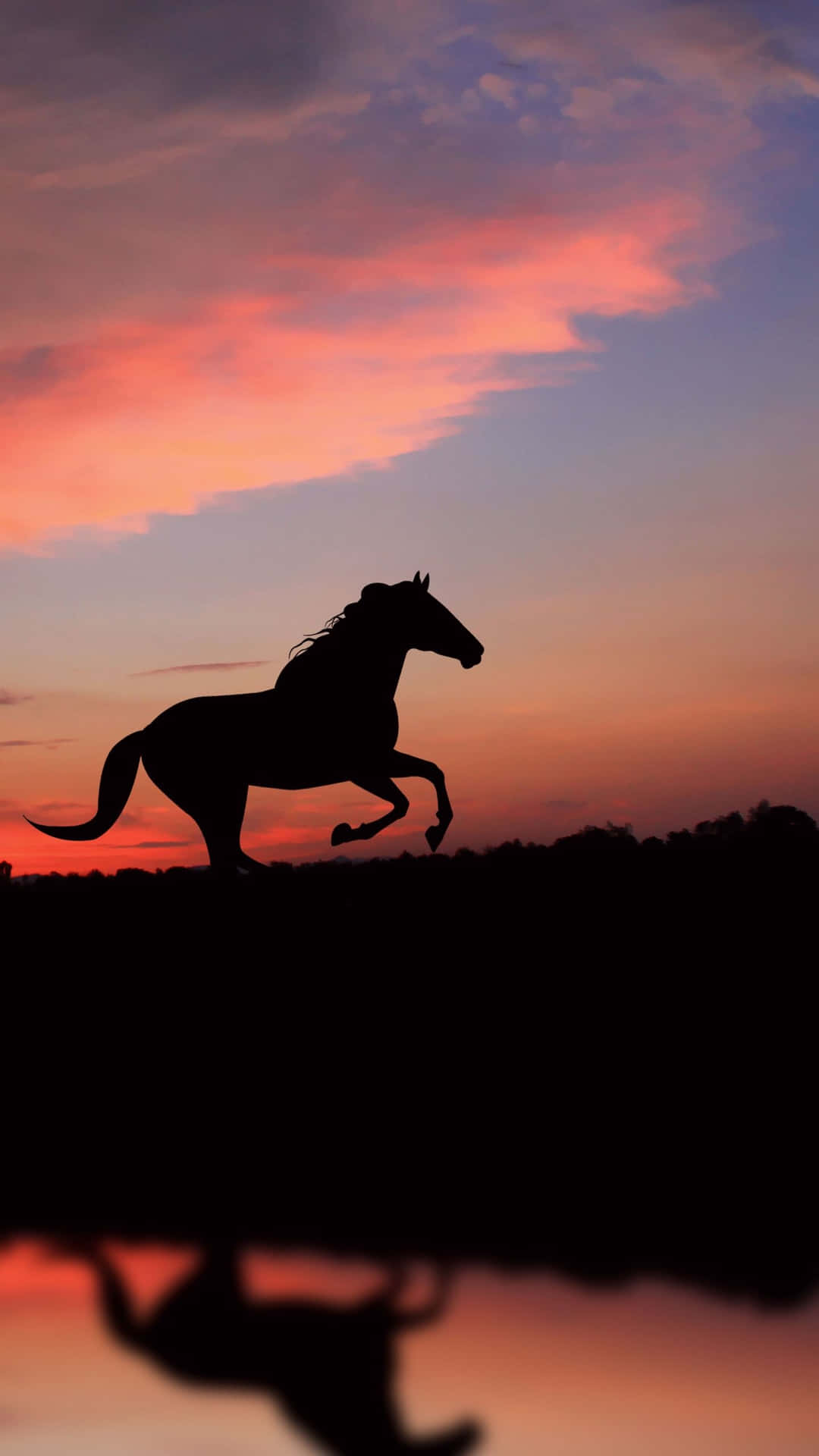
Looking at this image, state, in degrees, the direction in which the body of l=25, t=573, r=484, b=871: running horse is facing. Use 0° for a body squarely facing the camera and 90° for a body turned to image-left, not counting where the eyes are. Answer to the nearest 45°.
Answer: approximately 270°
